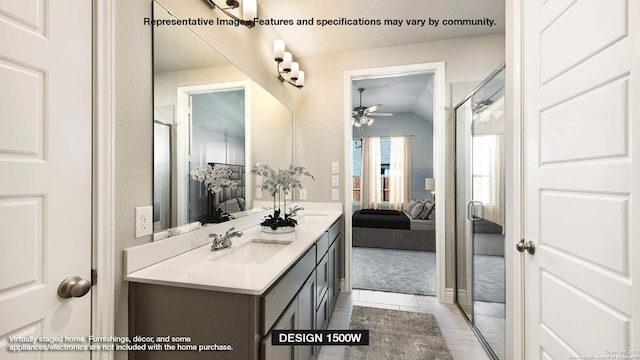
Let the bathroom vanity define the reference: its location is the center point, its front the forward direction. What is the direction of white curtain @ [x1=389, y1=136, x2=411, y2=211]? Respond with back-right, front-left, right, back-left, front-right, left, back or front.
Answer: left

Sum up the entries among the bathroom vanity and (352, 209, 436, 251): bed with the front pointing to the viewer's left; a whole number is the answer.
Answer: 1

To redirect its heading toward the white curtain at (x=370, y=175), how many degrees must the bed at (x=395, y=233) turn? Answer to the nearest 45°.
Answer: approximately 90° to its right

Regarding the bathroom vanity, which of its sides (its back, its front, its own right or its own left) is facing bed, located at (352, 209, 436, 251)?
left

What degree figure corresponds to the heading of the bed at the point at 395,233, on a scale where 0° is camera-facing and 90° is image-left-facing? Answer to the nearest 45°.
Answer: approximately 90°

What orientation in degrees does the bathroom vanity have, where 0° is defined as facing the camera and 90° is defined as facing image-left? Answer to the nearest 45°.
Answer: approximately 315°

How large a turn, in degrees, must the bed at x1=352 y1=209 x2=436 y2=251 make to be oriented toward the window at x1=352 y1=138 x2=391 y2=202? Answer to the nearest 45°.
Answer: approximately 90° to its right

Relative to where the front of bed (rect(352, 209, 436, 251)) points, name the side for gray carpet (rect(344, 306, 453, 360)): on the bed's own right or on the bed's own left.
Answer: on the bed's own left

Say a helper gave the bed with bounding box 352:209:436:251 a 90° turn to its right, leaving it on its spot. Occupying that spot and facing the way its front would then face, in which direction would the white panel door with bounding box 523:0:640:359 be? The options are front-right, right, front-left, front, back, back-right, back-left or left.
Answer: back

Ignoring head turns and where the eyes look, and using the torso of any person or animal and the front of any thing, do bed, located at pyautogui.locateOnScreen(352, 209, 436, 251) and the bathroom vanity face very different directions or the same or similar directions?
very different directions

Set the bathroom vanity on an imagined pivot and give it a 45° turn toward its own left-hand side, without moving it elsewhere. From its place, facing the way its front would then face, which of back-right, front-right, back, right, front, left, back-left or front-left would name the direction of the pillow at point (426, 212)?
front-left

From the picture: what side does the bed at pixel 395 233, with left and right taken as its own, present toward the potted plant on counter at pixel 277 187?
left

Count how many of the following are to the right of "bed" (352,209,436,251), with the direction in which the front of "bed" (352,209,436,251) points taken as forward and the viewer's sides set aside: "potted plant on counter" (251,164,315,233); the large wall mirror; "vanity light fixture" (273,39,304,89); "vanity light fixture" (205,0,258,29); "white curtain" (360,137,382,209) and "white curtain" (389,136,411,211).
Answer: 2
